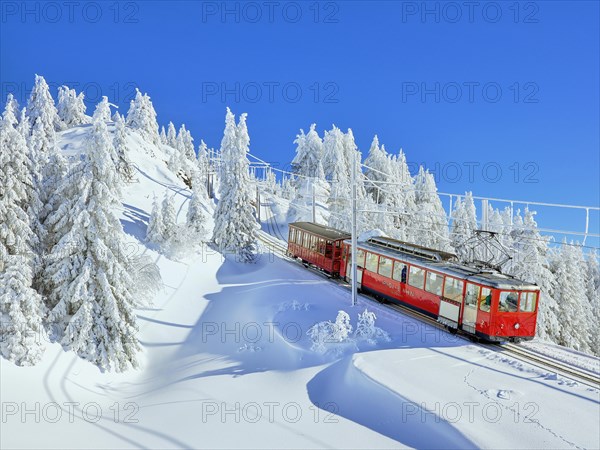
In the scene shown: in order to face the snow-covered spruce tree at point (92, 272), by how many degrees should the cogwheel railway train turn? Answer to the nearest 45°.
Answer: approximately 135° to its right

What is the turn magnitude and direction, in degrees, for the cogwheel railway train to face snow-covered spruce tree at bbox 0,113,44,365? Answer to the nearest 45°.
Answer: approximately 135° to its right

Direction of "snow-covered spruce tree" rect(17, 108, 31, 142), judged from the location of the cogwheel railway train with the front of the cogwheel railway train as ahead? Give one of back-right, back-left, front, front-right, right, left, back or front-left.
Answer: back-right

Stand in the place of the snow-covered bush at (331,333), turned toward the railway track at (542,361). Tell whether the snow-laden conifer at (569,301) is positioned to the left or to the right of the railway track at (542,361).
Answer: left

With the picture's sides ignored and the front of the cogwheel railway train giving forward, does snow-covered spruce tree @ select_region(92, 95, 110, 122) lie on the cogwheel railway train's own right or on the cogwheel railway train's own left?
on the cogwheel railway train's own right

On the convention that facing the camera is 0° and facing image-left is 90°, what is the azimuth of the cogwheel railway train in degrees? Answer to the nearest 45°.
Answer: approximately 315°

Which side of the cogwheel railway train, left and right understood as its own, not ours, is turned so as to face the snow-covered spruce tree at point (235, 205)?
back

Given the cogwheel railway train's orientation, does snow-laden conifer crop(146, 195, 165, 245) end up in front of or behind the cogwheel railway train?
behind

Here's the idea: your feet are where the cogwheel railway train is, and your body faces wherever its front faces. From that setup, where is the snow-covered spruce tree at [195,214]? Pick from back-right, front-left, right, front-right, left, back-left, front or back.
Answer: back

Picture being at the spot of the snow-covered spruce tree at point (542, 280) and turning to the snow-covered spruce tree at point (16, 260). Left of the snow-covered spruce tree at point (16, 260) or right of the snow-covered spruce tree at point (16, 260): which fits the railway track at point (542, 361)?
left
